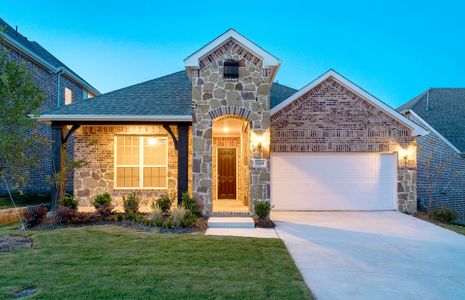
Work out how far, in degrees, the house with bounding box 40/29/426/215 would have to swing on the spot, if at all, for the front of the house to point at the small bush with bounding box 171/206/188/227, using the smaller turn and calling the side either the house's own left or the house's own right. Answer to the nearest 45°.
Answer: approximately 45° to the house's own right

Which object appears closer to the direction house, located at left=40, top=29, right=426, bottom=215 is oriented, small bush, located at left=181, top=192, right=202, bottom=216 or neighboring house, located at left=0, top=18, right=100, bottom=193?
the small bush

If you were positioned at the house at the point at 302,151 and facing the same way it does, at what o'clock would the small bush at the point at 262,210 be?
The small bush is roughly at 1 o'clock from the house.

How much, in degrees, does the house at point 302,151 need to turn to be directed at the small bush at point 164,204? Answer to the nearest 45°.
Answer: approximately 45° to its right

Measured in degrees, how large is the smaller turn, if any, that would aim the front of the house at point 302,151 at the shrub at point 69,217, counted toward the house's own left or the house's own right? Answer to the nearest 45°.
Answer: approximately 45° to the house's own right

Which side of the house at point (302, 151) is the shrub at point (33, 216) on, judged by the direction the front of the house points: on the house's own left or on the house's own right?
on the house's own right

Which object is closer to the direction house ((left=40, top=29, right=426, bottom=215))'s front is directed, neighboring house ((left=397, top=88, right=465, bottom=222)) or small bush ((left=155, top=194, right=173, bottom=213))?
the small bush

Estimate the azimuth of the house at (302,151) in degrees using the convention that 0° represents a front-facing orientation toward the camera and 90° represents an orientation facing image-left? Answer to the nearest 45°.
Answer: approximately 0°

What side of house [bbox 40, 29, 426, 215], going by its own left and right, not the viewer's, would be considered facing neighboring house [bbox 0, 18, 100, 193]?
right
